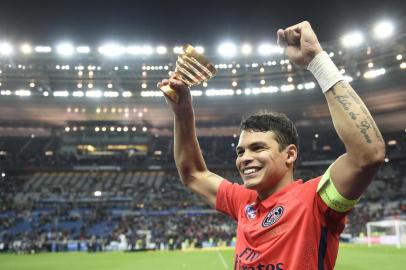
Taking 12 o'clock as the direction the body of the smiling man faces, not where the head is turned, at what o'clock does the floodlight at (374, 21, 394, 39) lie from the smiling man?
The floodlight is roughly at 5 o'clock from the smiling man.

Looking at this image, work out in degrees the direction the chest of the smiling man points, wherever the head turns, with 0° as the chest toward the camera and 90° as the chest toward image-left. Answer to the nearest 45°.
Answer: approximately 45°
